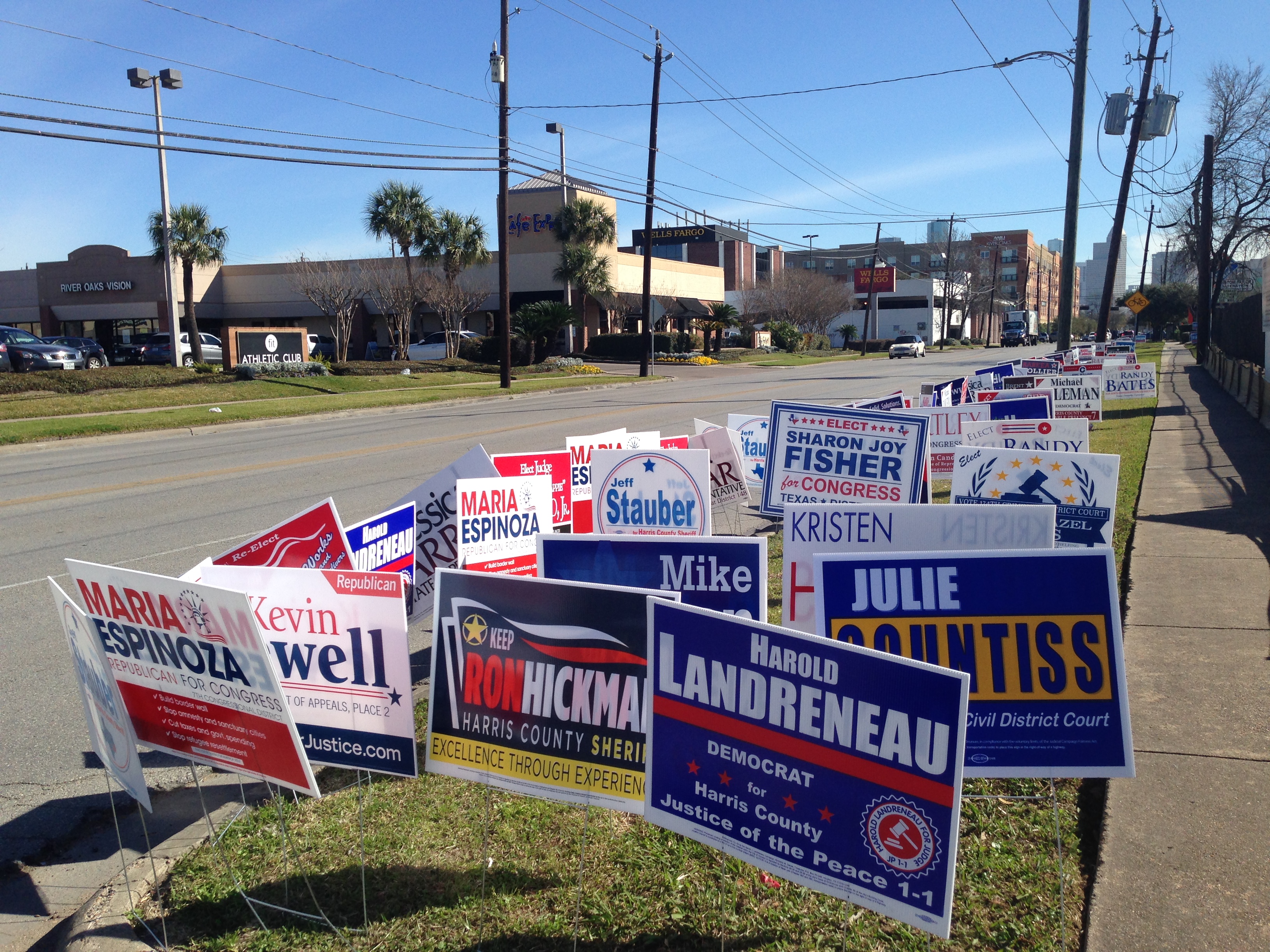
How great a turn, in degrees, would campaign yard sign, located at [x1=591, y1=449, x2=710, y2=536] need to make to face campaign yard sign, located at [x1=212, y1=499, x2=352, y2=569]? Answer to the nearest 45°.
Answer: approximately 45° to its right

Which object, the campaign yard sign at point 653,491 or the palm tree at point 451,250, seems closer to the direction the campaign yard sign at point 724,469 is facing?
the campaign yard sign

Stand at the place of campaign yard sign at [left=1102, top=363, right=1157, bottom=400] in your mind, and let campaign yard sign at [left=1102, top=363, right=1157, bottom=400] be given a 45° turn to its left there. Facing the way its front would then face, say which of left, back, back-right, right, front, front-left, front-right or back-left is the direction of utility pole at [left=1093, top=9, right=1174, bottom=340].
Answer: back-left

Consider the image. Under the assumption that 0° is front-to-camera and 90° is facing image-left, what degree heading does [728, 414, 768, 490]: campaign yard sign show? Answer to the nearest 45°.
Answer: approximately 0°

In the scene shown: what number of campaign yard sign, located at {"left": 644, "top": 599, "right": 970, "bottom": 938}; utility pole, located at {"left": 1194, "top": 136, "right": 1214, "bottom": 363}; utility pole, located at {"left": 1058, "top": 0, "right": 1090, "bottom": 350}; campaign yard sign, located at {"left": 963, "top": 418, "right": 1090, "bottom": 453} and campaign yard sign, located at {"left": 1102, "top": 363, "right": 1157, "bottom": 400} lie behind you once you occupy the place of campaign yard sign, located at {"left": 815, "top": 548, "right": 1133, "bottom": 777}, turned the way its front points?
4

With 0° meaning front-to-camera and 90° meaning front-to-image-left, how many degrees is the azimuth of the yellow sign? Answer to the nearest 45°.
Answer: approximately 0°

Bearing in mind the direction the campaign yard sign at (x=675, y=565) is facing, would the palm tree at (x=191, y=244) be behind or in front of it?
behind

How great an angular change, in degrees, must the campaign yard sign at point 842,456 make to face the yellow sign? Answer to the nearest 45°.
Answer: approximately 180°

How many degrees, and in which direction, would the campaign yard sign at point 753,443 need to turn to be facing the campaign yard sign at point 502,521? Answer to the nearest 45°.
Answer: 0° — it already faces it
